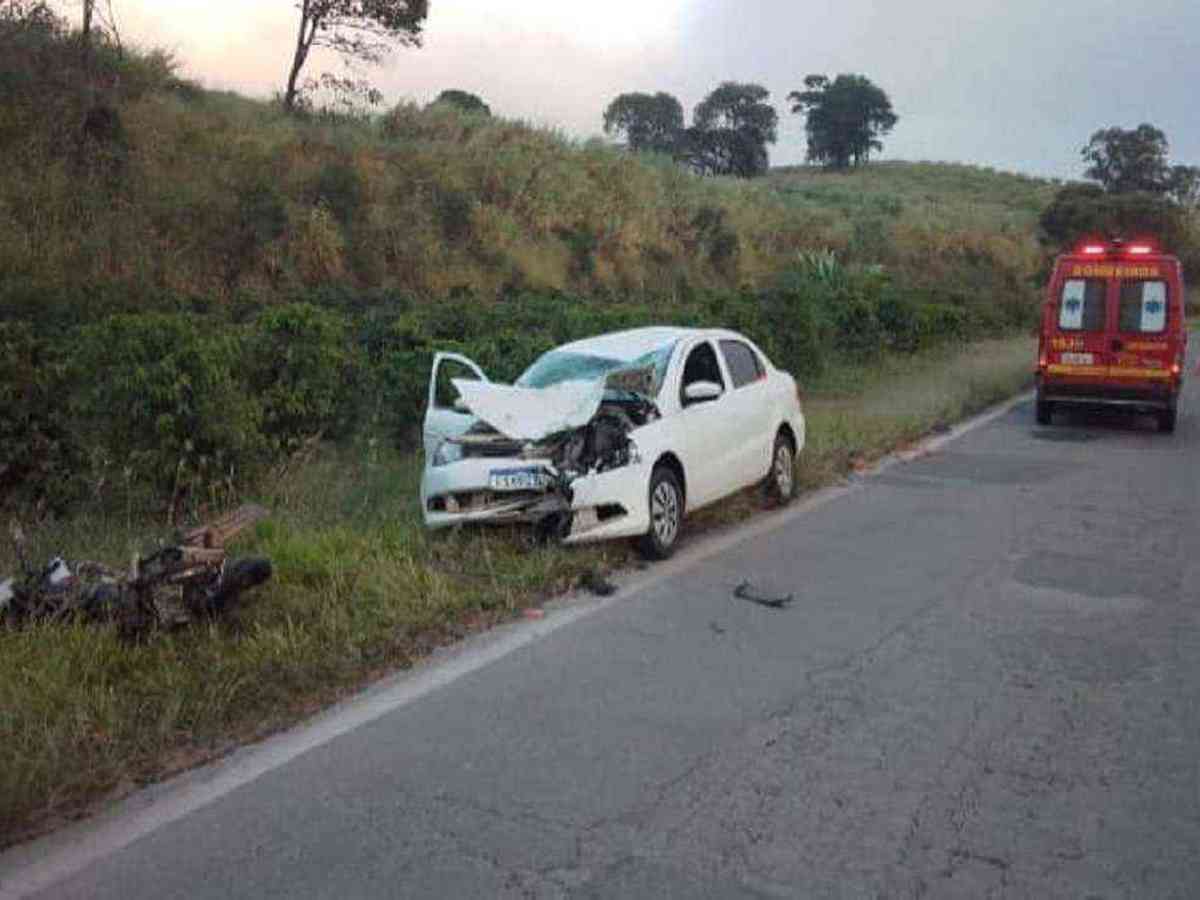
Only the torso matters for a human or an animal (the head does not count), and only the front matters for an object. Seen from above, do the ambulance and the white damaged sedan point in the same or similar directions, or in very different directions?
very different directions

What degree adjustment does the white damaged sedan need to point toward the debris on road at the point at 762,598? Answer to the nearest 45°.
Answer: approximately 90° to its left

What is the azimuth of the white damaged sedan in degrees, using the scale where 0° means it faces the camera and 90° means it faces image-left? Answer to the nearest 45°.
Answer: approximately 45°

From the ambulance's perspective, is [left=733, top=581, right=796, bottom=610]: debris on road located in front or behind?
behind

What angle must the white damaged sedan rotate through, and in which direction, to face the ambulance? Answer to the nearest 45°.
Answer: approximately 180°

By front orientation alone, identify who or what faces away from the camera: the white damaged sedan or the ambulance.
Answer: the ambulance

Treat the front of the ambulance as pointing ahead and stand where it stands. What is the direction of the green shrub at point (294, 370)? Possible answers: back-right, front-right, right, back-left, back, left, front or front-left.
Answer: back-left

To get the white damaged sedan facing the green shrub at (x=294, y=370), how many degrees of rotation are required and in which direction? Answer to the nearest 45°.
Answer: approximately 90° to its right

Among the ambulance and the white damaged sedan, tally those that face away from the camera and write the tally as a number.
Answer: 1

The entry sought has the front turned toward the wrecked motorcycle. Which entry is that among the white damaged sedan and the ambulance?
the white damaged sedan

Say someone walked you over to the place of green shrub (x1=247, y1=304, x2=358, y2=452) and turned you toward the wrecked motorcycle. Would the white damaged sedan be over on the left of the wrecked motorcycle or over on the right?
left

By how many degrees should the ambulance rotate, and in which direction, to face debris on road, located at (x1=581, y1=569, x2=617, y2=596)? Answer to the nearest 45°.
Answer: approximately 180°

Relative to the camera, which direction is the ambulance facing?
away from the camera

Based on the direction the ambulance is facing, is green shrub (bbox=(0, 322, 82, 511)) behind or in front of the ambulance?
behind
